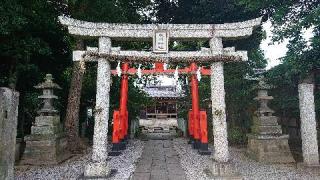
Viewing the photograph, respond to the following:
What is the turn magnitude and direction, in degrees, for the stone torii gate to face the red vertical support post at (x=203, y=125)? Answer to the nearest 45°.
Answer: approximately 135° to its left

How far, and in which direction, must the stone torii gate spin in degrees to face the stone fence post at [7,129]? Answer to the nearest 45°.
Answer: approximately 45° to its right

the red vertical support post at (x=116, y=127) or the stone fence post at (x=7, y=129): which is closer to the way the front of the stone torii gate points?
the stone fence post

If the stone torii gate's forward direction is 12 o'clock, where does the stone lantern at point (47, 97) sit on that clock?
The stone lantern is roughly at 4 o'clock from the stone torii gate.

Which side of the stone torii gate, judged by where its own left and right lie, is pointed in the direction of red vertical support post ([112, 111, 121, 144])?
back

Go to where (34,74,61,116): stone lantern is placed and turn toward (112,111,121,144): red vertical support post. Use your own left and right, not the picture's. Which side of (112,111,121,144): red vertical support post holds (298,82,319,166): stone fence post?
right

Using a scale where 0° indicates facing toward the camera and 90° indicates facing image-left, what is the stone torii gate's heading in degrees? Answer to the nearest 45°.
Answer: approximately 0°

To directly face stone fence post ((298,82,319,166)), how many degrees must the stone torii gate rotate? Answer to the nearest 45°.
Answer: approximately 90° to its left

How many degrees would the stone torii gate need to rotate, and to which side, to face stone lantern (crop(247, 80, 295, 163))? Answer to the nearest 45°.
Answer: approximately 135° to its left
